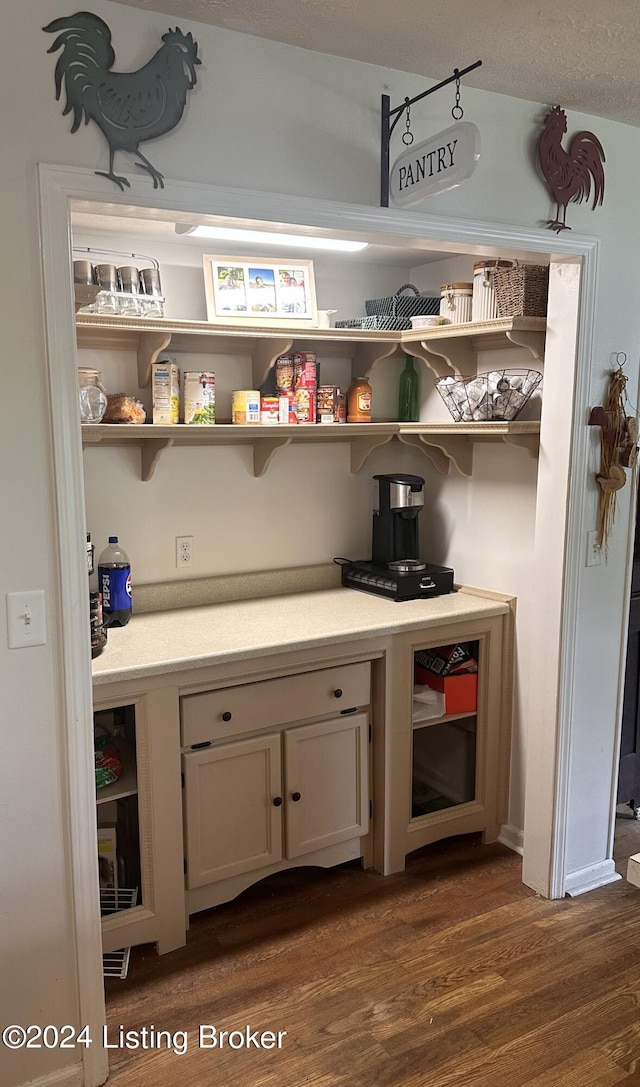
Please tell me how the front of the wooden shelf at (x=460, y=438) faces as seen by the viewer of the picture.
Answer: facing the viewer and to the left of the viewer

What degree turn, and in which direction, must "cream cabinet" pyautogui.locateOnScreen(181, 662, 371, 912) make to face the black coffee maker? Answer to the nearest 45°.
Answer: approximately 90° to its left

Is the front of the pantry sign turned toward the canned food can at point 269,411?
no

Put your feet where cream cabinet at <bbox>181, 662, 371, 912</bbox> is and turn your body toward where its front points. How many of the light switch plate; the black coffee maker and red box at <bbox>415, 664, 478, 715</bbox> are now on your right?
1

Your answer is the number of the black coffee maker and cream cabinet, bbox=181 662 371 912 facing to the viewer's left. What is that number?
0

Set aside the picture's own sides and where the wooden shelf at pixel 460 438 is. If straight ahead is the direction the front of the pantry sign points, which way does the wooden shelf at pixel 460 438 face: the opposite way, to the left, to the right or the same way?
the same way

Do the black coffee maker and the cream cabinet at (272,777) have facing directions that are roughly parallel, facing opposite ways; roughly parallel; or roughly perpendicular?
roughly parallel

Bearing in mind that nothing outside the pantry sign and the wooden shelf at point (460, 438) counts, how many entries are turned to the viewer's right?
0

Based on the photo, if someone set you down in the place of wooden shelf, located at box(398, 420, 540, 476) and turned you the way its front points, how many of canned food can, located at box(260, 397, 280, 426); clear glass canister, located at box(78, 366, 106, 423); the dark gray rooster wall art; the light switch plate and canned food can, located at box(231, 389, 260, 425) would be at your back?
0

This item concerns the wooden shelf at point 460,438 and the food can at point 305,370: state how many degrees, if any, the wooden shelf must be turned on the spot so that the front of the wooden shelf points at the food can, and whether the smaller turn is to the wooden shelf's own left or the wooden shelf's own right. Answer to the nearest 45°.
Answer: approximately 45° to the wooden shelf's own right

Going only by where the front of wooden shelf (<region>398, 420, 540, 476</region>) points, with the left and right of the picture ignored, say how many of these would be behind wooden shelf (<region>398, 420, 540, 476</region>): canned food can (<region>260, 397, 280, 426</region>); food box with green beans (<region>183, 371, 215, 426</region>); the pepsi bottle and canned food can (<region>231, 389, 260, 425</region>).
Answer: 0

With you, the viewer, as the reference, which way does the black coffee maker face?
facing the viewer and to the right of the viewer

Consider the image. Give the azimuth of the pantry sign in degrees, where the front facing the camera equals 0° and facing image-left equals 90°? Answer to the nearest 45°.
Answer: approximately 45°
